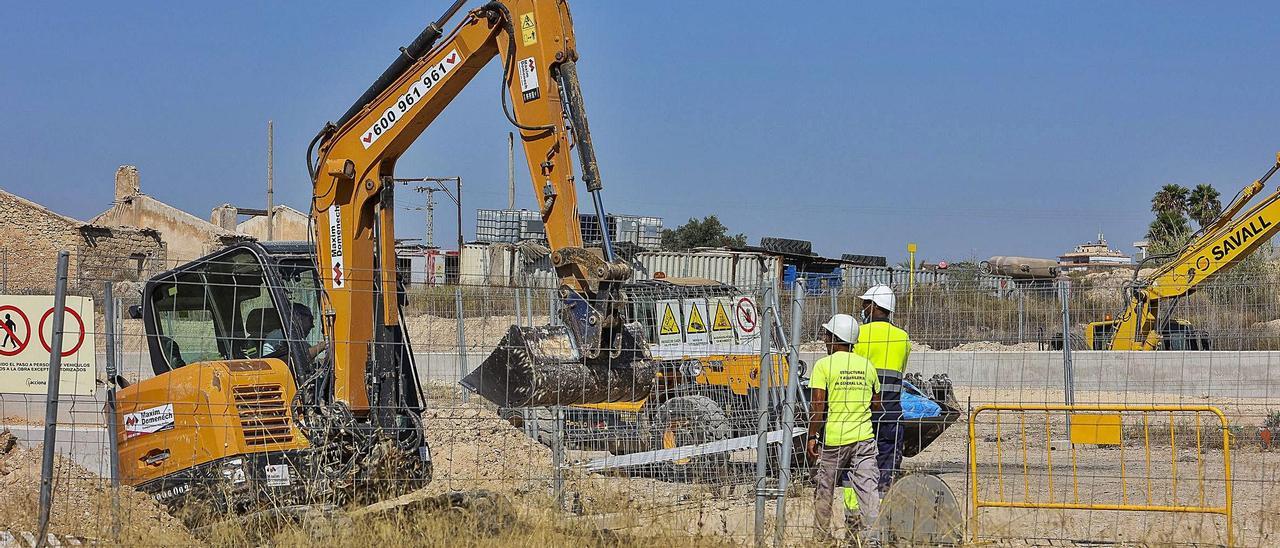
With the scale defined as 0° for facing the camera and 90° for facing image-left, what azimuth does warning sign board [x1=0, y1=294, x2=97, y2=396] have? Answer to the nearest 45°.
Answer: approximately 0°

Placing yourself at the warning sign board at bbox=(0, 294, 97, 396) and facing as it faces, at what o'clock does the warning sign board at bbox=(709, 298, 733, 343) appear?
the warning sign board at bbox=(709, 298, 733, 343) is roughly at 9 o'clock from the warning sign board at bbox=(0, 294, 97, 396).

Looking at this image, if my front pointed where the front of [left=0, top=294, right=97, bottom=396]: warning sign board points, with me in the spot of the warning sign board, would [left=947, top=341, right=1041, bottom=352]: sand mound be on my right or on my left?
on my left

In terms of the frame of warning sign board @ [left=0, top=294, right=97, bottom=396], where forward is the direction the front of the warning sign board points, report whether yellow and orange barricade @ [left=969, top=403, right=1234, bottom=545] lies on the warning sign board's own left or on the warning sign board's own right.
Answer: on the warning sign board's own left

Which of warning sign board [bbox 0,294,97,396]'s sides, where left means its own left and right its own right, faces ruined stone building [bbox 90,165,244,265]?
back

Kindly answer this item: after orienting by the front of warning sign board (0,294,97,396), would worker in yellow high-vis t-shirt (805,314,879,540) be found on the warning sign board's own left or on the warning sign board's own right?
on the warning sign board's own left

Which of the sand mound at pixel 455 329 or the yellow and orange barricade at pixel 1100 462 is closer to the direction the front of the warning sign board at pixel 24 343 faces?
the yellow and orange barricade

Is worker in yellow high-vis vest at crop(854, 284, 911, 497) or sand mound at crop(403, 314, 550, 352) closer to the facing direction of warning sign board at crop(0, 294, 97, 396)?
the worker in yellow high-vis vest

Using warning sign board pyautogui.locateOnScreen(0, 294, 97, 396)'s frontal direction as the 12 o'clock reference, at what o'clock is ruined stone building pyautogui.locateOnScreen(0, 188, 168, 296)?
The ruined stone building is roughly at 6 o'clock from the warning sign board.

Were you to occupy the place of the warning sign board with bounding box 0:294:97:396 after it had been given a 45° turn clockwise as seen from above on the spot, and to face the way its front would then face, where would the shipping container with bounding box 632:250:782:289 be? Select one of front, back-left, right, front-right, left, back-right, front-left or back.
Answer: back

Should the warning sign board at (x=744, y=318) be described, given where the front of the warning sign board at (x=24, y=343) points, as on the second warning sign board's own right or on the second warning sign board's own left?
on the second warning sign board's own left

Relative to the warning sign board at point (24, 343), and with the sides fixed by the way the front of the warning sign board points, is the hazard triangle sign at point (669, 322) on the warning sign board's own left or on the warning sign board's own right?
on the warning sign board's own left

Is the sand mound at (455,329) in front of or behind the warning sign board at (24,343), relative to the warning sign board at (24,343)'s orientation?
behind
